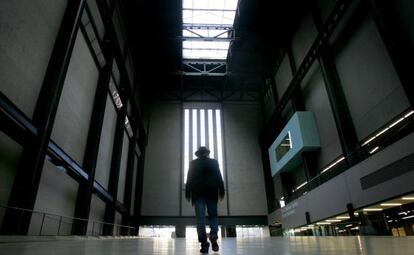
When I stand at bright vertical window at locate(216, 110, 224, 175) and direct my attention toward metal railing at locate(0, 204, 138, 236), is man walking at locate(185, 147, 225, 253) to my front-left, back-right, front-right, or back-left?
front-left

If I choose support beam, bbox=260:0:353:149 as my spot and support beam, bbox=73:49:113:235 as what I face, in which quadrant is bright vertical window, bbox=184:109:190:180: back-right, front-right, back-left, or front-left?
front-right

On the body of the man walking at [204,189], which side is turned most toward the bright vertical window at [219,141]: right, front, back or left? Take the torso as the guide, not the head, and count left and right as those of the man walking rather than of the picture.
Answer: front

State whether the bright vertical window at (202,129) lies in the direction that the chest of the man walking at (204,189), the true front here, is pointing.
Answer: yes

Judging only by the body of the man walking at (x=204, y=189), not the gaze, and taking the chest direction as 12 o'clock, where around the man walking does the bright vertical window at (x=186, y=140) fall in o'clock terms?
The bright vertical window is roughly at 12 o'clock from the man walking.

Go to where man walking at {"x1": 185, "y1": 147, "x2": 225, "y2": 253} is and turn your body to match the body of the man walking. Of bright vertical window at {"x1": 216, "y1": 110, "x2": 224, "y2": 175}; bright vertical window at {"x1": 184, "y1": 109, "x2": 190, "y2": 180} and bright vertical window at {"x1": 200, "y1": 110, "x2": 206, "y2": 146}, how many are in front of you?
3

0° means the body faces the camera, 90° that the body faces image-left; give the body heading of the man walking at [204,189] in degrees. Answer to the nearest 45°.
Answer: approximately 180°

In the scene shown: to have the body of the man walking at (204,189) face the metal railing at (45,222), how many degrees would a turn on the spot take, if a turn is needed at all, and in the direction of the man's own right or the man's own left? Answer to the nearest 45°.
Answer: approximately 45° to the man's own left

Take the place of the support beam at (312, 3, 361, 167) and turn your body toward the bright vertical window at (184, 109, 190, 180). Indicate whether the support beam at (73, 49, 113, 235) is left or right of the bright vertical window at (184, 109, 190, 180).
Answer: left

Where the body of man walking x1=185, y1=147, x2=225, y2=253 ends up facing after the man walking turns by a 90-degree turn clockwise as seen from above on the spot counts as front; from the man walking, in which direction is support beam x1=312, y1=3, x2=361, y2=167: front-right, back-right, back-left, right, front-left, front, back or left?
front-left

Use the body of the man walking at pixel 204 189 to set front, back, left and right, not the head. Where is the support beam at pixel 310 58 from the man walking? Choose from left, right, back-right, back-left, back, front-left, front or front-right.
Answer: front-right
